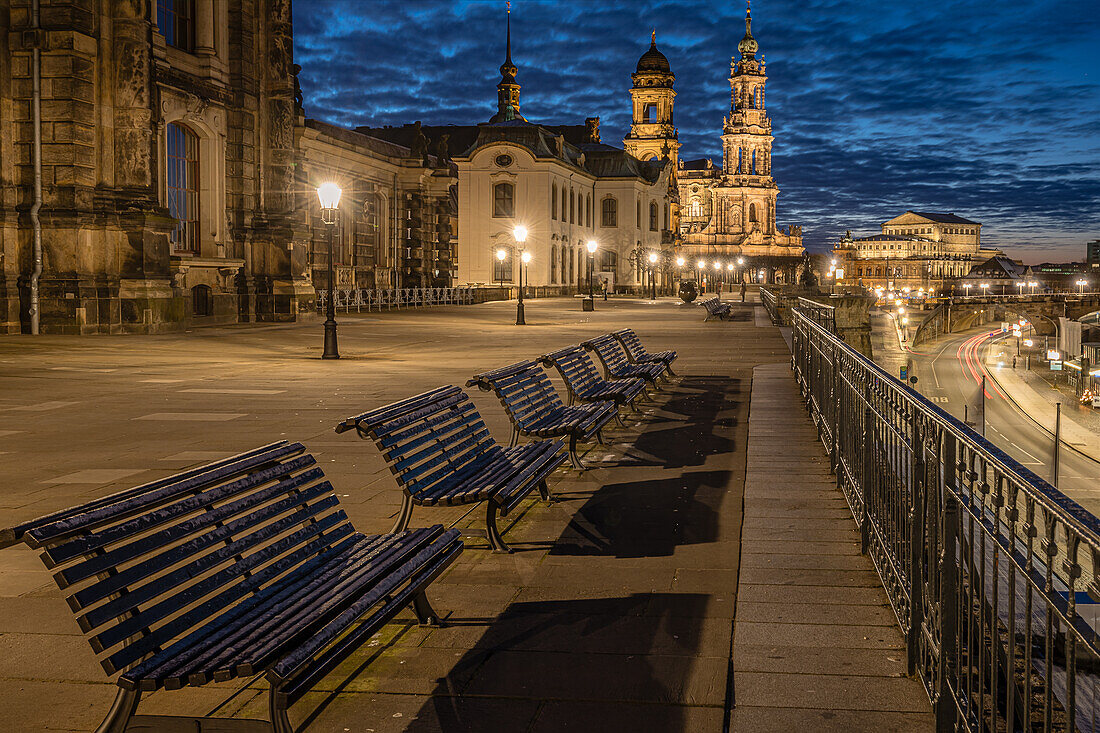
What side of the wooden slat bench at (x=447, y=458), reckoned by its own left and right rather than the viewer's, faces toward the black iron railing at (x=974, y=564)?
front

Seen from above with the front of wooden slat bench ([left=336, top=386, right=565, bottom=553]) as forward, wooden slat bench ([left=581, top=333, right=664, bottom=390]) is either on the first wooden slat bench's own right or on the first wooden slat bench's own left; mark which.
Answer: on the first wooden slat bench's own left

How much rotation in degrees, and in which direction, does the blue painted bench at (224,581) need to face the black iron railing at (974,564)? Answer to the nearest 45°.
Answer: approximately 45° to its left

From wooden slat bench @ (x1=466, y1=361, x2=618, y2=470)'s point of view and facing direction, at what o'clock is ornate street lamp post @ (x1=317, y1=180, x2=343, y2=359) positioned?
The ornate street lamp post is roughly at 7 o'clock from the wooden slat bench.

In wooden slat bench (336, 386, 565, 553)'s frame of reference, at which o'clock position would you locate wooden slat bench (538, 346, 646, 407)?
wooden slat bench (538, 346, 646, 407) is roughly at 8 o'clock from wooden slat bench (336, 386, 565, 553).

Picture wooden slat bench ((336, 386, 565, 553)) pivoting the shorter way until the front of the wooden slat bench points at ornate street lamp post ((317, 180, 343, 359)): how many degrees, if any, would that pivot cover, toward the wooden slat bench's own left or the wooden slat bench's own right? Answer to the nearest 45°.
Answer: approximately 135° to the wooden slat bench's own left

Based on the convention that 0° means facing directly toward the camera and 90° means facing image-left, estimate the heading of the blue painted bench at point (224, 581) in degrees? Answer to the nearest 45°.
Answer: approximately 315°

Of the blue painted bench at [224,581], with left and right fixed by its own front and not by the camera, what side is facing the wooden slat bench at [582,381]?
left

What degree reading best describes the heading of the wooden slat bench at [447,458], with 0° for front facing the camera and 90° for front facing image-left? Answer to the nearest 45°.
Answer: approximately 315°

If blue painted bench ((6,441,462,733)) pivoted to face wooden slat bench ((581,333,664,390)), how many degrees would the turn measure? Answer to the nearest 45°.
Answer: approximately 90° to its left

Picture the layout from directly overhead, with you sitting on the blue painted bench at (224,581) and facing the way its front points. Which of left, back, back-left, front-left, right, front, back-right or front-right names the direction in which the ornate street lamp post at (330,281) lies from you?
back-left

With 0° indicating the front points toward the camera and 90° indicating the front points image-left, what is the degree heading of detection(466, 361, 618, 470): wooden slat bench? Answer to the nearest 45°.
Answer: approximately 315°
